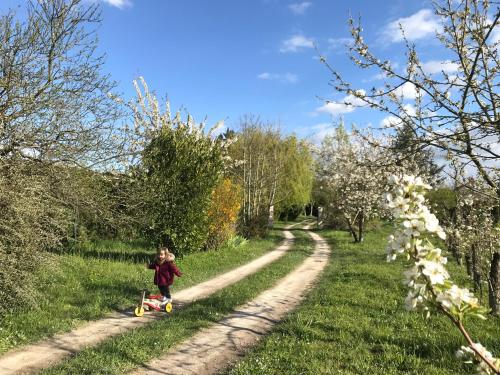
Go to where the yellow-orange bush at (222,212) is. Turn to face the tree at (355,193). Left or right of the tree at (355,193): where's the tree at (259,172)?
left

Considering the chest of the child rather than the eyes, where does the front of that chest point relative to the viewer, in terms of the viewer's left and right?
facing the viewer and to the left of the viewer

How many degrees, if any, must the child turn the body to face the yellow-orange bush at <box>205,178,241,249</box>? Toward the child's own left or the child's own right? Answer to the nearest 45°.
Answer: approximately 135° to the child's own right

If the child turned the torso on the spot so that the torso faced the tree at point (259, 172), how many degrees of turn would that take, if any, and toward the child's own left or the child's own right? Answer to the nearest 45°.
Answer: approximately 135° to the child's own right

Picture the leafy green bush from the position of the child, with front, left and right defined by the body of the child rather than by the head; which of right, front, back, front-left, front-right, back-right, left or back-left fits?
back-right

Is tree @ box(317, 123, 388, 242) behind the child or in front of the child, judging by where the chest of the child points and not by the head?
behind
